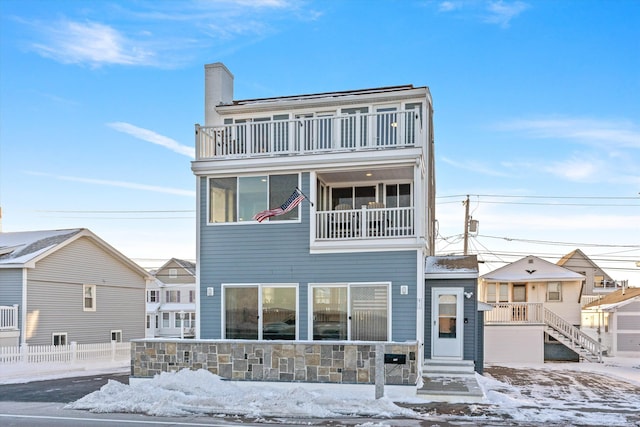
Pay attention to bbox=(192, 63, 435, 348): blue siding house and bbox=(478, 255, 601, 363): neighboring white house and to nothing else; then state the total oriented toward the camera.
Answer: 2

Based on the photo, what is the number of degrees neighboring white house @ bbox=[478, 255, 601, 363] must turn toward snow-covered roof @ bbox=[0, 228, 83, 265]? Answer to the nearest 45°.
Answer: approximately 90° to its right

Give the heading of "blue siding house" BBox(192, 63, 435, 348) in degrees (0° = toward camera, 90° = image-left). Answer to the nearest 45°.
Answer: approximately 0°

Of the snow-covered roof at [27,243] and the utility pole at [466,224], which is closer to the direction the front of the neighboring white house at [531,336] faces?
the snow-covered roof

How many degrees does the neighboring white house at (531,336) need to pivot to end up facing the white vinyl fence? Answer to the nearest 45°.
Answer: approximately 45° to its right
